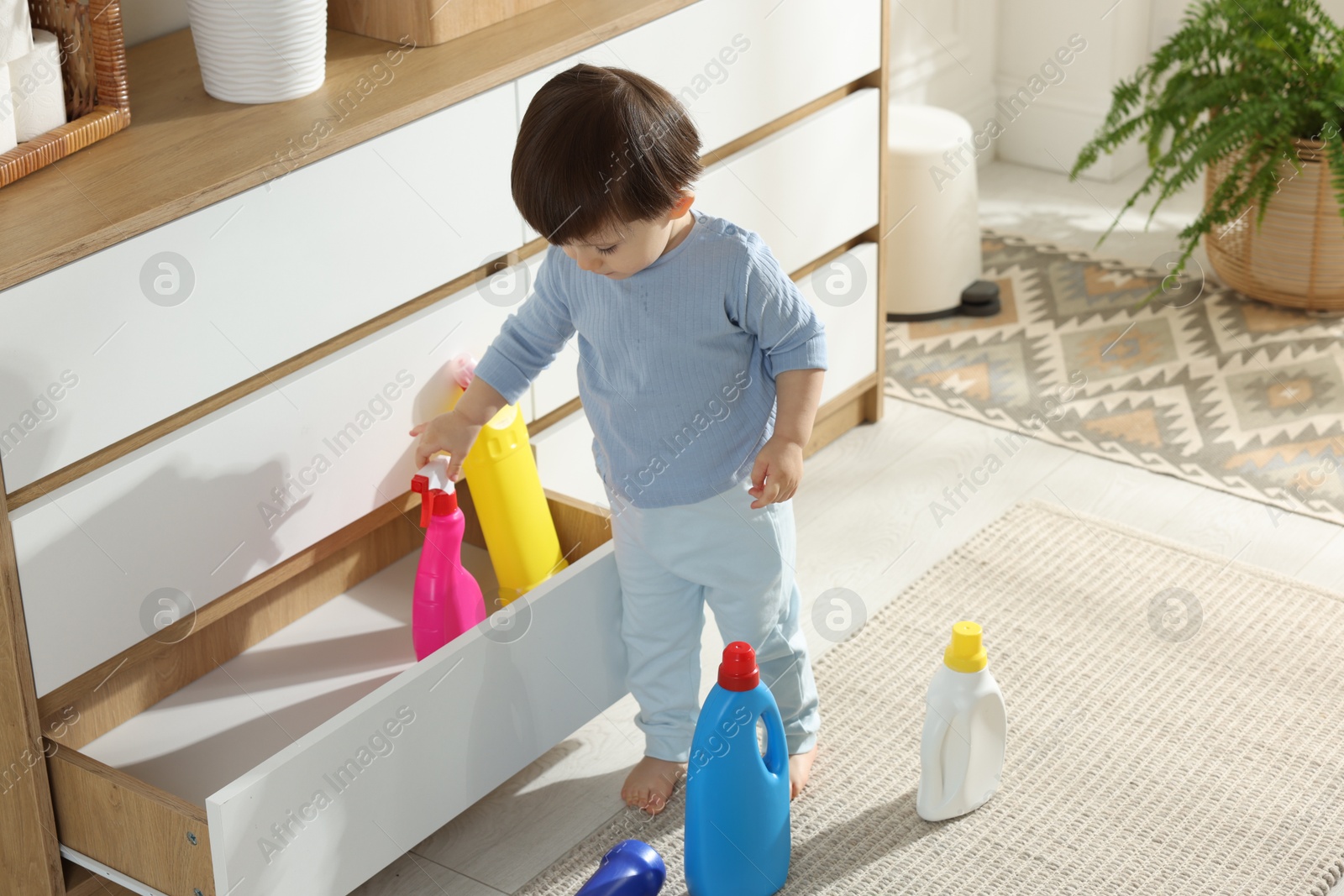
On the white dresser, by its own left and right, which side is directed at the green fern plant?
left

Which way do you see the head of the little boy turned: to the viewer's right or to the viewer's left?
to the viewer's left

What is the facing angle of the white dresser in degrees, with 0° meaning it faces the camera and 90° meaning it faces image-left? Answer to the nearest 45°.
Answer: approximately 315°

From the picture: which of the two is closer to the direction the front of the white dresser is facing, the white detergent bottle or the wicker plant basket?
the white detergent bottle
